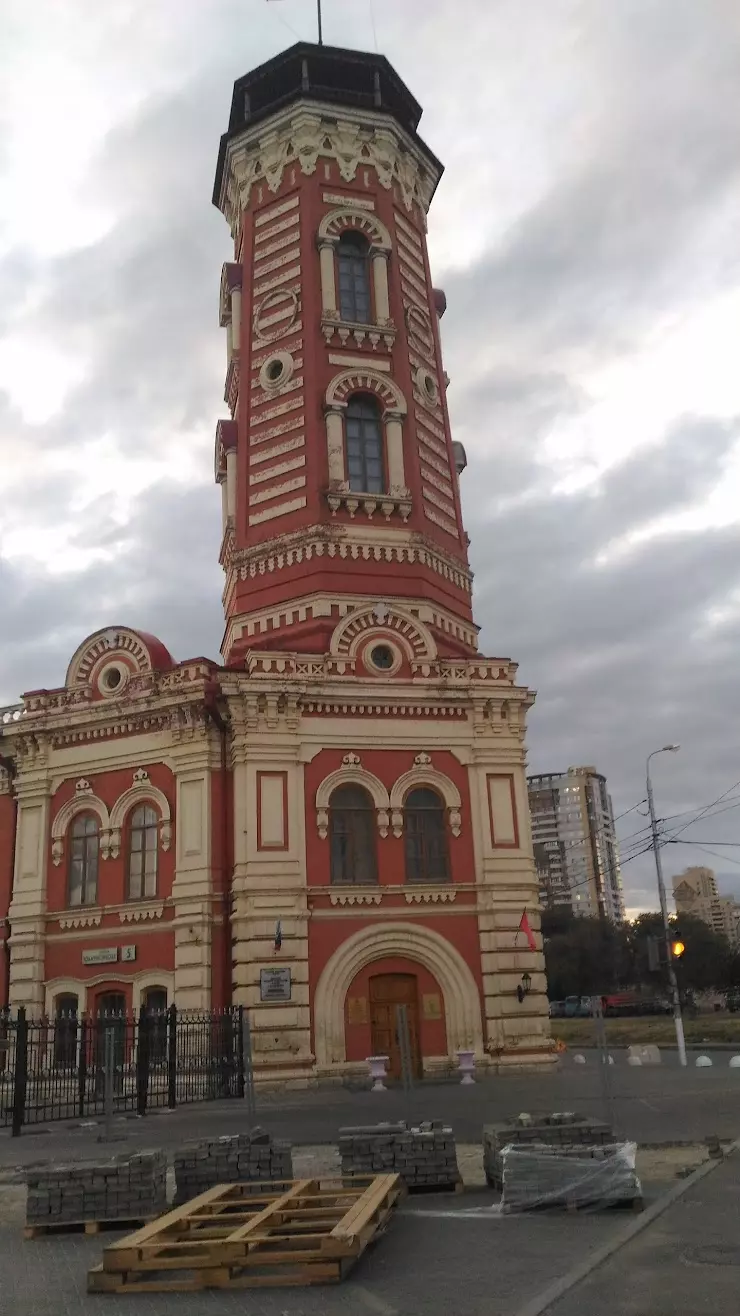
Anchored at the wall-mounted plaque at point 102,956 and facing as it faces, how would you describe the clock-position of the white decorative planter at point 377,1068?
The white decorative planter is roughly at 10 o'clock from the wall-mounted plaque.

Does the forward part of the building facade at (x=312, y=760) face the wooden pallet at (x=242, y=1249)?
yes

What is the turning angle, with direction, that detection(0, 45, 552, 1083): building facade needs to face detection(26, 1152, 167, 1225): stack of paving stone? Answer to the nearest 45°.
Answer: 0° — it already faces it

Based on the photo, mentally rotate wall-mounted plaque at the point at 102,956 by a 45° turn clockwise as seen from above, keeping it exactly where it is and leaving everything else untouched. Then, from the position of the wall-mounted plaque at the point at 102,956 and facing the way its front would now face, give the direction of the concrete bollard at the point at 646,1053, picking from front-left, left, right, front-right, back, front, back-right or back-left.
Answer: back-left

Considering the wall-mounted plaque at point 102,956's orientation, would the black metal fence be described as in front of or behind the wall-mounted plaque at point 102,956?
in front

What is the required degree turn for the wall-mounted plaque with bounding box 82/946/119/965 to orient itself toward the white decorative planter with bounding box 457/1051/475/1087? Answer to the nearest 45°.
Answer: approximately 90° to its left

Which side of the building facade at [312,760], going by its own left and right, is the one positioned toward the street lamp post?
left

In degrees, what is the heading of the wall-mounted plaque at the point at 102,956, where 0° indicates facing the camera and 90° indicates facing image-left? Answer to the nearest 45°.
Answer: approximately 0°

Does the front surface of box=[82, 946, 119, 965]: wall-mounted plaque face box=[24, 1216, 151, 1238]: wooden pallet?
yes
